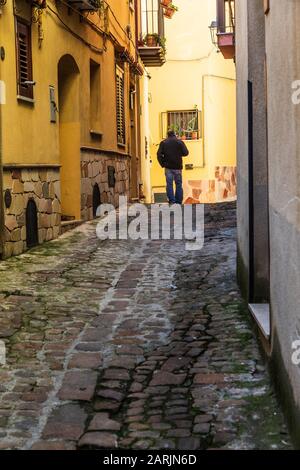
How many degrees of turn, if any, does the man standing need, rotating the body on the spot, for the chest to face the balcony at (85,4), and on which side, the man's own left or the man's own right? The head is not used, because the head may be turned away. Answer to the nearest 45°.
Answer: approximately 180°

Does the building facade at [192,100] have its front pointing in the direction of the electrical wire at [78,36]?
yes

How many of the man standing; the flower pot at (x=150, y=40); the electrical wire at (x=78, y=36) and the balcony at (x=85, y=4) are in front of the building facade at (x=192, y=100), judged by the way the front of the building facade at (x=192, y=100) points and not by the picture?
4

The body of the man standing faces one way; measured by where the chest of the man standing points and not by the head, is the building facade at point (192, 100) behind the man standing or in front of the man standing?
in front

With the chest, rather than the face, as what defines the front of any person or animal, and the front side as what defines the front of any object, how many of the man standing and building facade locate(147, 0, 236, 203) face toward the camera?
1

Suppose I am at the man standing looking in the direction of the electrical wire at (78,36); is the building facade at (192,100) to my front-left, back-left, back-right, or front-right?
back-right

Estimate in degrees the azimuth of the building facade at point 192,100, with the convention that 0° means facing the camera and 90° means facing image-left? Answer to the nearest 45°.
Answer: approximately 0°

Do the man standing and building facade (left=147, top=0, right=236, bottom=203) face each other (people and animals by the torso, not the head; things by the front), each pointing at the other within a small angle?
yes

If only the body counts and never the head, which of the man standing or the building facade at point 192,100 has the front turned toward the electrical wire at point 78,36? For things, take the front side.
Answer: the building facade

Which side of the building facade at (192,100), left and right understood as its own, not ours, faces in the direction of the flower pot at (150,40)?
front

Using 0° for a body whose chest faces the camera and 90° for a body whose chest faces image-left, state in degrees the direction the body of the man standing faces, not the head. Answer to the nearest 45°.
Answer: approximately 180°

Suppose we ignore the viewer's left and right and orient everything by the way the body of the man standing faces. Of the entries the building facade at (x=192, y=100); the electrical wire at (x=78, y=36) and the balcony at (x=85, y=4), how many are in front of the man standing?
1

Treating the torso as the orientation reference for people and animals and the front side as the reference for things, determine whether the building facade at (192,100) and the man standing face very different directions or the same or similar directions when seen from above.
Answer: very different directions
